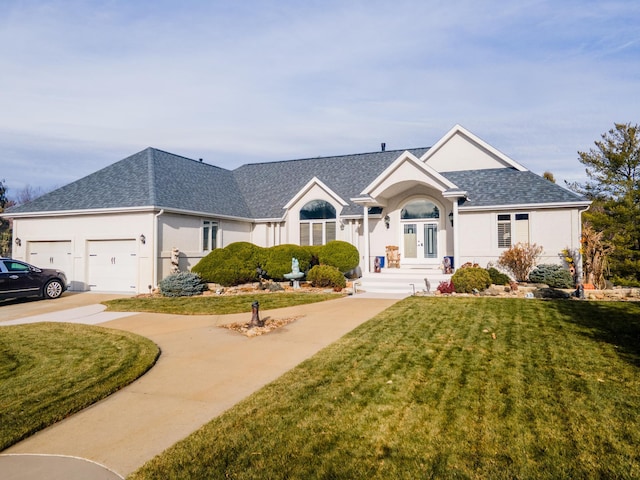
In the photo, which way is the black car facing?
to the viewer's right

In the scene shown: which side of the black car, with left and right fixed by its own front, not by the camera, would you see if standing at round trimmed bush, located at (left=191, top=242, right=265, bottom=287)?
front

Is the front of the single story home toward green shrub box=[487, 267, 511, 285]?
no

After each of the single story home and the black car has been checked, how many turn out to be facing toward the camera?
1

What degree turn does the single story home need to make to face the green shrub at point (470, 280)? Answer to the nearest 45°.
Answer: approximately 45° to its left

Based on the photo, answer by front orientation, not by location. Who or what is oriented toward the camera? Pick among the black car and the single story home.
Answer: the single story home

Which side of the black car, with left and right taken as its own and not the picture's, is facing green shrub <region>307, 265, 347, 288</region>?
front

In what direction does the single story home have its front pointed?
toward the camera

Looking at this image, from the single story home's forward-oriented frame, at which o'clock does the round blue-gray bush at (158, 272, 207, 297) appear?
The round blue-gray bush is roughly at 2 o'clock from the single story home.

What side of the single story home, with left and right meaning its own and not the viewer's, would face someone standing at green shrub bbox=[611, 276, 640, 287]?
left

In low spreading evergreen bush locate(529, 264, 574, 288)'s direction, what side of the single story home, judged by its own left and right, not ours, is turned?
left

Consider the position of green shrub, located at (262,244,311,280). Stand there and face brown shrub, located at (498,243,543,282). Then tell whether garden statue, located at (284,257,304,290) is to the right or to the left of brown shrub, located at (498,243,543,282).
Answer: right
